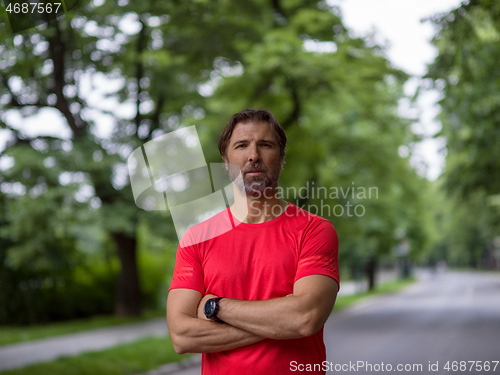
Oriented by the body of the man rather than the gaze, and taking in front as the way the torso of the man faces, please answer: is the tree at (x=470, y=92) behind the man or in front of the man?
behind

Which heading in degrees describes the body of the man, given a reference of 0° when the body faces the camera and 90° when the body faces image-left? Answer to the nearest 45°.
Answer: approximately 0°
